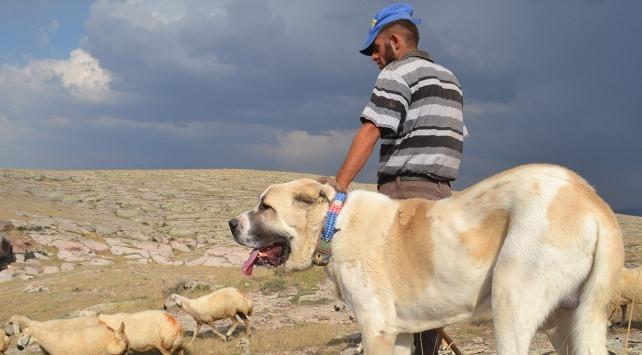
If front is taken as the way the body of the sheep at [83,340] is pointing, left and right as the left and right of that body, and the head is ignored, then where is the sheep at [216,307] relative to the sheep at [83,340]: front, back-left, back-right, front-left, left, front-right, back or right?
back-right

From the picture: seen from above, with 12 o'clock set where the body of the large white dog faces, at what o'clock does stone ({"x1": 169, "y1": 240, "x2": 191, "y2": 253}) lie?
The stone is roughly at 2 o'clock from the large white dog.

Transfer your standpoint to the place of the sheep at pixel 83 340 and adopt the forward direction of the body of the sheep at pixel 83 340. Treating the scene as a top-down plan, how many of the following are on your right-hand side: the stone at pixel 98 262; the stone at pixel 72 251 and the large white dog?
2

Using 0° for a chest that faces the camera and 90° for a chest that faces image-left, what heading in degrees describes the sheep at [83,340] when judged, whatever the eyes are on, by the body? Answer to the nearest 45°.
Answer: approximately 90°

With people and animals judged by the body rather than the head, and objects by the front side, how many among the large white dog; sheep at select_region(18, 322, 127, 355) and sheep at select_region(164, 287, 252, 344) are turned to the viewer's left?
3

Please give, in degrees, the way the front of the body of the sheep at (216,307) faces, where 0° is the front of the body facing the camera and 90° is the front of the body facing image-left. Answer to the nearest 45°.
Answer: approximately 90°

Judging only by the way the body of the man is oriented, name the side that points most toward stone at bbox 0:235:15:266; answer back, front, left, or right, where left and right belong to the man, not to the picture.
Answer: front

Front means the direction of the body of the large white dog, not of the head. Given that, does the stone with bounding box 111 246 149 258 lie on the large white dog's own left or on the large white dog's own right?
on the large white dog's own right

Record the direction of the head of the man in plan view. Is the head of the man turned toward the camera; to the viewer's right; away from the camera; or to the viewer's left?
to the viewer's left

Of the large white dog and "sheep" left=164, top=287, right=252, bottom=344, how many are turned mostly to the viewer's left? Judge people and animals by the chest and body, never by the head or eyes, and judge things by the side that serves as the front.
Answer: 2

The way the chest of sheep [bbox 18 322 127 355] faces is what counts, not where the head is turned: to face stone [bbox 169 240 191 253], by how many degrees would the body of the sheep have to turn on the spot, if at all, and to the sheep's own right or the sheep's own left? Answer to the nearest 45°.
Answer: approximately 90° to the sheep's own right

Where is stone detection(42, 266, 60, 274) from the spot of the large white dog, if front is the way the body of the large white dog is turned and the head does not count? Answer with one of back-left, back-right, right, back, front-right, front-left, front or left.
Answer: front-right

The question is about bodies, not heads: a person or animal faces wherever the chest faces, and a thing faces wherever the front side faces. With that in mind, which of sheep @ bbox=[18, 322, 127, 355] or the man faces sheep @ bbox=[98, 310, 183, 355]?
the man

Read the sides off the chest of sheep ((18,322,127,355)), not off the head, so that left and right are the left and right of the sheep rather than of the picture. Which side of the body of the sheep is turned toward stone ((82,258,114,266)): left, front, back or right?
right

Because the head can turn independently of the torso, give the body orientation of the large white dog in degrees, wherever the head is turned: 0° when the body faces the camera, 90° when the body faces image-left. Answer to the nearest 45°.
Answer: approximately 90°

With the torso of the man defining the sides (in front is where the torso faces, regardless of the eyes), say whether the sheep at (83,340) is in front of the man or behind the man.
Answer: in front
